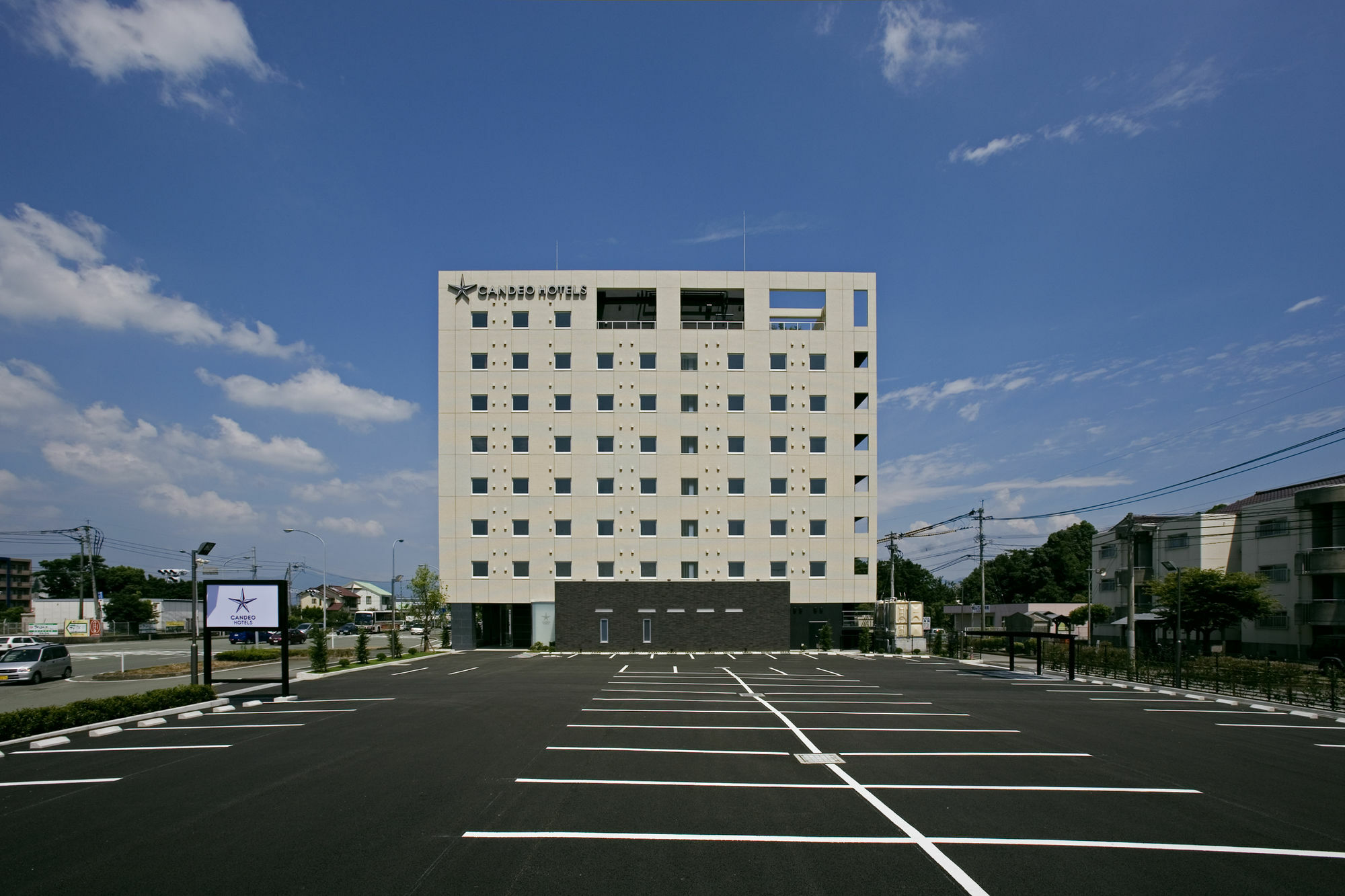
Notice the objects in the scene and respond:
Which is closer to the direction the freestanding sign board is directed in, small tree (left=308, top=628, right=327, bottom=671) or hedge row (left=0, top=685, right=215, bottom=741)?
the hedge row

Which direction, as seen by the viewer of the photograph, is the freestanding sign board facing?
facing the viewer

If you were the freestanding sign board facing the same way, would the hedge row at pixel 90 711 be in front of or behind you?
in front

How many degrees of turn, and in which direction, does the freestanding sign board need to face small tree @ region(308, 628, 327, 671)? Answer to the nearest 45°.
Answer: approximately 180°

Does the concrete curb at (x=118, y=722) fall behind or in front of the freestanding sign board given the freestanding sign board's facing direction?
in front

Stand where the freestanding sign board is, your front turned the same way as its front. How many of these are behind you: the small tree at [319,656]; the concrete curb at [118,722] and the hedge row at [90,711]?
1

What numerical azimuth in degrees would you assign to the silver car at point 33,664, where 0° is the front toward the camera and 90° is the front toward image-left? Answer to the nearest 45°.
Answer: approximately 45°
